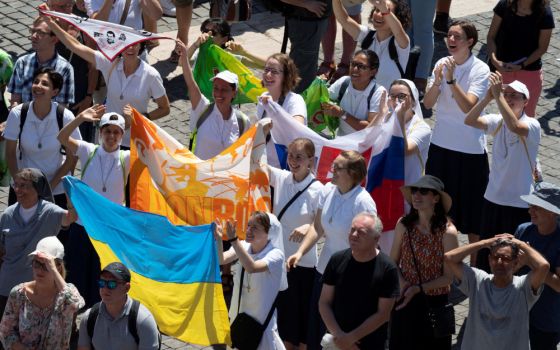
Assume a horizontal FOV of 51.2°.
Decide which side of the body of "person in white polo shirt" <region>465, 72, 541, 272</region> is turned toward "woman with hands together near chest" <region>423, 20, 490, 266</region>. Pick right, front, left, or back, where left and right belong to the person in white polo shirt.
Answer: right

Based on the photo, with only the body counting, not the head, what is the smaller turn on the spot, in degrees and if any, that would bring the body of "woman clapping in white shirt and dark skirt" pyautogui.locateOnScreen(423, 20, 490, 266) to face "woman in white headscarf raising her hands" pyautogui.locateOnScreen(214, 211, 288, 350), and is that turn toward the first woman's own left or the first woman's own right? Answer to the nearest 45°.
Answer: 0° — they already face them

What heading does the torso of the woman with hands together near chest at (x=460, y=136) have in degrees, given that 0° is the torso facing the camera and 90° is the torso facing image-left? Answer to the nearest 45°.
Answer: approximately 45°

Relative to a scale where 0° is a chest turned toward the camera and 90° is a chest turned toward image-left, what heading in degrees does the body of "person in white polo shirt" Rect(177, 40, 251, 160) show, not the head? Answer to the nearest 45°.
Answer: approximately 0°

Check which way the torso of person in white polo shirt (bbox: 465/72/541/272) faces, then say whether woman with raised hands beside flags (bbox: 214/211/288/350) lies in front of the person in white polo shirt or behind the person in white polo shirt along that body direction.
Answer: in front

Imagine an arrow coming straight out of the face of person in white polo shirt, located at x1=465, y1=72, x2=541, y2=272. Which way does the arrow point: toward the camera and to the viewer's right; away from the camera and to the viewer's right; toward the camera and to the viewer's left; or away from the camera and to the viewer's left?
toward the camera and to the viewer's left

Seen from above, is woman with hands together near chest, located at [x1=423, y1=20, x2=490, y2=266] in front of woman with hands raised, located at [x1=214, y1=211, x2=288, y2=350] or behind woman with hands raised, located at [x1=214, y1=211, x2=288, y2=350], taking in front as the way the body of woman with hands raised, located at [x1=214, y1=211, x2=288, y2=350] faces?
behind

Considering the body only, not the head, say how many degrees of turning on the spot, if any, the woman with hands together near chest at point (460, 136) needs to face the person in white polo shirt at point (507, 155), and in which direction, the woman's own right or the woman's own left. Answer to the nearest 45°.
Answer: approximately 90° to the woman's own left

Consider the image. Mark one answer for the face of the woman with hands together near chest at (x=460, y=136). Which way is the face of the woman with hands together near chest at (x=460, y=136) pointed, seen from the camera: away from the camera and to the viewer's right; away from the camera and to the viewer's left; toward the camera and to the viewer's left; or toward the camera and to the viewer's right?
toward the camera and to the viewer's left
